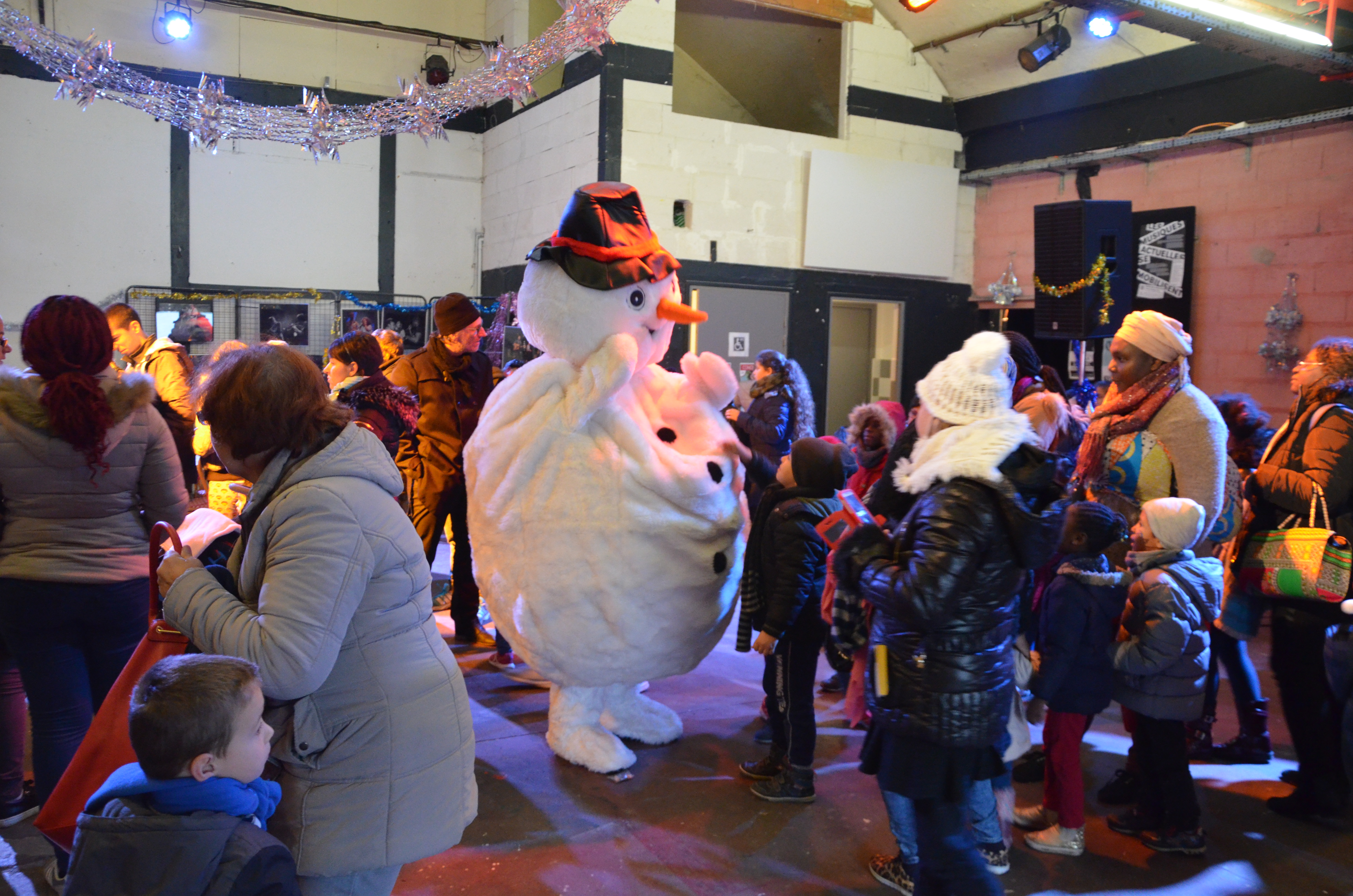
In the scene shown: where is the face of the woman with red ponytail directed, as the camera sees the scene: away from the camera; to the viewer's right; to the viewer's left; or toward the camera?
away from the camera

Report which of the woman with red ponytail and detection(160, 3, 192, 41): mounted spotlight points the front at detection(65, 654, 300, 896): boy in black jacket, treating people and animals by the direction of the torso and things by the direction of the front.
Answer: the mounted spotlight

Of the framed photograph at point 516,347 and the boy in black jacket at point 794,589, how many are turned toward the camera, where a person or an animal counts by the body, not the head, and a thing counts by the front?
1

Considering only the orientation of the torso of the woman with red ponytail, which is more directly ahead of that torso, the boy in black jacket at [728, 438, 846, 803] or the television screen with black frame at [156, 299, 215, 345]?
the television screen with black frame

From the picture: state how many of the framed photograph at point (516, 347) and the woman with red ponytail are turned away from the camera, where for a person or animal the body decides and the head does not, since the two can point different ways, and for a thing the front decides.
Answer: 1

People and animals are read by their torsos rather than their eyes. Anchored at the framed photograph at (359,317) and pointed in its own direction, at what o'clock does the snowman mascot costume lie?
The snowman mascot costume is roughly at 12 o'clock from the framed photograph.

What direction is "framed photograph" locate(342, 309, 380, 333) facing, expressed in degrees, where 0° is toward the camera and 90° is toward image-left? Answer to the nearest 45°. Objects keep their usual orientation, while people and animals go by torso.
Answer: approximately 0°

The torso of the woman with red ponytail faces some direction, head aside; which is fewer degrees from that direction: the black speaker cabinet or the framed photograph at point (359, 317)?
the framed photograph

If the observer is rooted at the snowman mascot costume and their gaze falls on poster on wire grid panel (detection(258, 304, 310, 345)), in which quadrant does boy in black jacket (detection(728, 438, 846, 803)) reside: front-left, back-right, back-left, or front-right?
back-right

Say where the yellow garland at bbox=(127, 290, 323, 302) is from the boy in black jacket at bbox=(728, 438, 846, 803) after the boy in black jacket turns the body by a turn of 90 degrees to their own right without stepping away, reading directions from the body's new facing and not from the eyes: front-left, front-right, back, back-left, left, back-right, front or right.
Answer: front-left
